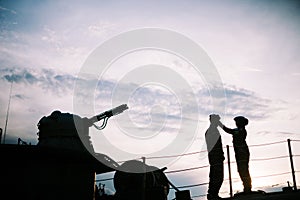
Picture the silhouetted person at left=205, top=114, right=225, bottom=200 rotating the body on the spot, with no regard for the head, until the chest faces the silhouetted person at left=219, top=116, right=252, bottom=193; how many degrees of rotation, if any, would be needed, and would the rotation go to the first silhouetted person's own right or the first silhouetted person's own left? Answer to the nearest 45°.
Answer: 0° — they already face them

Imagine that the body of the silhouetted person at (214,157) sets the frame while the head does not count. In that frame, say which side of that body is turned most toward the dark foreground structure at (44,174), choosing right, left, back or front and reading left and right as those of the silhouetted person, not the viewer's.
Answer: back

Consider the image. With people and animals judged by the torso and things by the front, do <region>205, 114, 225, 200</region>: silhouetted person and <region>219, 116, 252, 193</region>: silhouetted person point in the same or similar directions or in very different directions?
very different directions

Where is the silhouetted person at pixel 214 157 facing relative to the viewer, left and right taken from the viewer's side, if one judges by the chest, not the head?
facing to the right of the viewer

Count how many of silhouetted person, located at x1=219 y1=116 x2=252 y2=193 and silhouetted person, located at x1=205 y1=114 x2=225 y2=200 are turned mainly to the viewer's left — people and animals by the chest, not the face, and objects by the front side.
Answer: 1

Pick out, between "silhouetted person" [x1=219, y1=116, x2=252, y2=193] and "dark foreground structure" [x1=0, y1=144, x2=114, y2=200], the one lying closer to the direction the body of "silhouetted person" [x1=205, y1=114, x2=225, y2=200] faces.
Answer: the silhouetted person

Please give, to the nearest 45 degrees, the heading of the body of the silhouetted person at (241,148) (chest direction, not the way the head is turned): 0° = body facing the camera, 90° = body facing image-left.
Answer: approximately 90°

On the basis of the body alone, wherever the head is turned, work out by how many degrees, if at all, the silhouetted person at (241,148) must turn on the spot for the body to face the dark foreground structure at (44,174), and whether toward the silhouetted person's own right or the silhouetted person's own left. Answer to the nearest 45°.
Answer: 0° — they already face it
